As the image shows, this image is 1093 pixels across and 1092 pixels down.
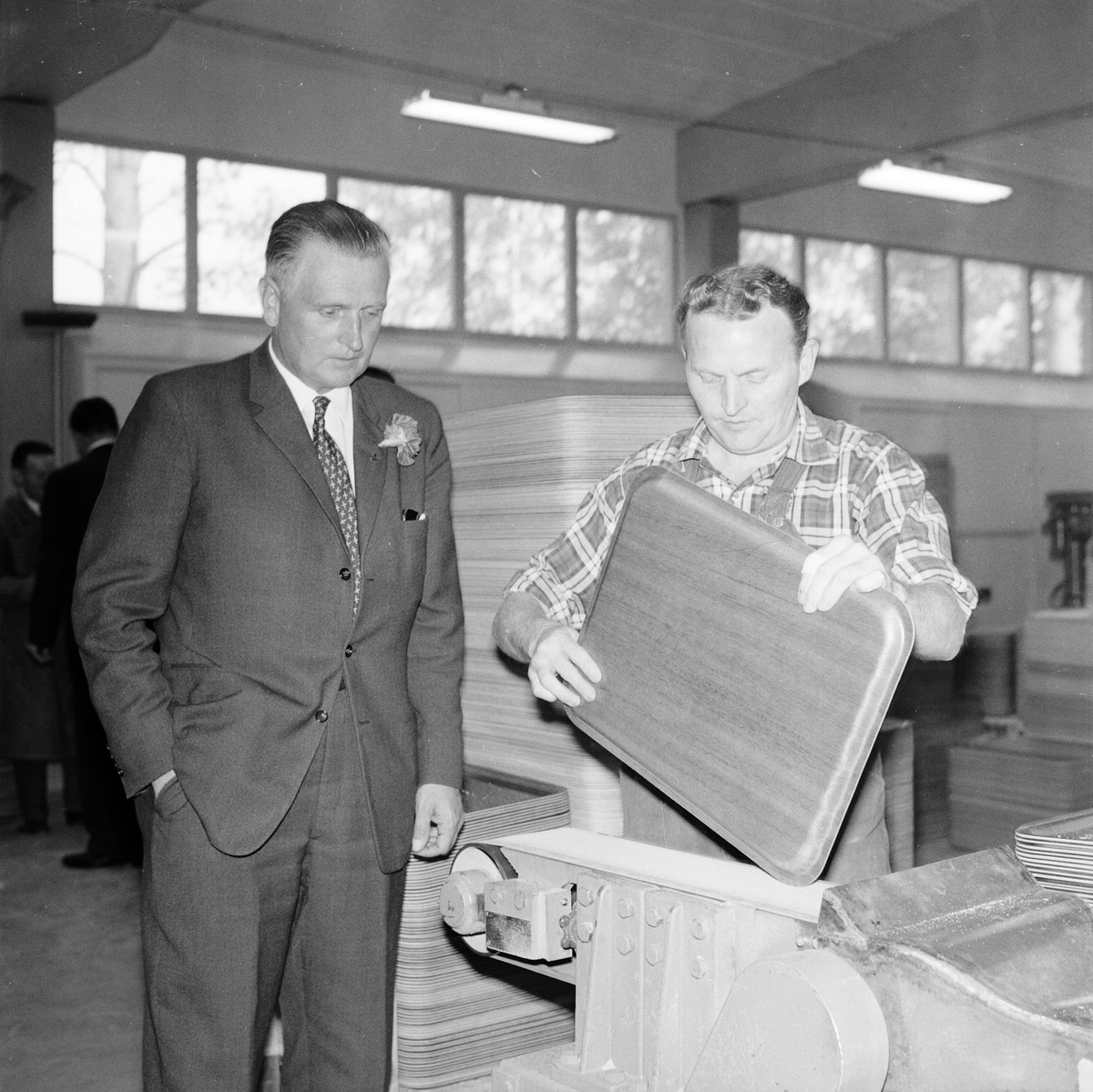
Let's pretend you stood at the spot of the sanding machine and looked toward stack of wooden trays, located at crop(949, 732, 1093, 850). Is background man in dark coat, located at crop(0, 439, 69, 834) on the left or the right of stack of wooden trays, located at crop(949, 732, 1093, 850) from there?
left

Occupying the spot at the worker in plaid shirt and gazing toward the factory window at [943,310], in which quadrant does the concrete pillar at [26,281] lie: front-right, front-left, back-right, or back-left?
front-left

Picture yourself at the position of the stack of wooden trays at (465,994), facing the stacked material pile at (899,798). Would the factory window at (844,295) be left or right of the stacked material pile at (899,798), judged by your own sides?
left

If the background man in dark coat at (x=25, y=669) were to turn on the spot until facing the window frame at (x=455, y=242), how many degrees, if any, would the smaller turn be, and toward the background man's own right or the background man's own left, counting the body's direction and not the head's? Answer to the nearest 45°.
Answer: approximately 90° to the background man's own left

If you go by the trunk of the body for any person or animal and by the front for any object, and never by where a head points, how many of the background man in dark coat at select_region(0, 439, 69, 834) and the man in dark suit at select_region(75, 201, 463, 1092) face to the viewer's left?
0

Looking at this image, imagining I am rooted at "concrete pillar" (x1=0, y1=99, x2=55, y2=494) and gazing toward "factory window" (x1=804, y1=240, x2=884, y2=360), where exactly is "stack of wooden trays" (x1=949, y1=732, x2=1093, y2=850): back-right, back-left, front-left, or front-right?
front-right

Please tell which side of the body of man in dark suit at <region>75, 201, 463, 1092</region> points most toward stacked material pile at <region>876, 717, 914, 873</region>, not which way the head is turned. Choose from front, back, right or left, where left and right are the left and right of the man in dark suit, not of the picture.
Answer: left

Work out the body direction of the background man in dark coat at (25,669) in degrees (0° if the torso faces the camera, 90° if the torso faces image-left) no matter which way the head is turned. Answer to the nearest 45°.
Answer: approximately 315°

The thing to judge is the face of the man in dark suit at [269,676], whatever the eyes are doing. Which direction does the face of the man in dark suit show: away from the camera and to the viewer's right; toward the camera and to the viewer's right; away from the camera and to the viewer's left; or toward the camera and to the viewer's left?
toward the camera and to the viewer's right

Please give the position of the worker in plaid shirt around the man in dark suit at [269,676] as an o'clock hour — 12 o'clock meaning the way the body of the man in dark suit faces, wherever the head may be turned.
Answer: The worker in plaid shirt is roughly at 11 o'clock from the man in dark suit.
